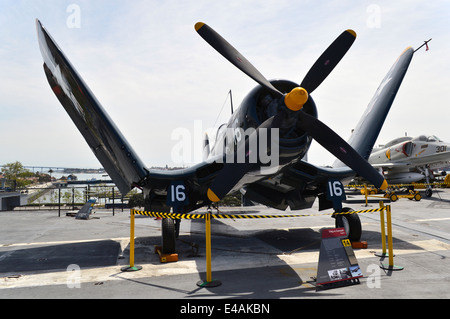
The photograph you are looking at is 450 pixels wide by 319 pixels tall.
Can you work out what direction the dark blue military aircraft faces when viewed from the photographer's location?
facing the viewer and to the right of the viewer

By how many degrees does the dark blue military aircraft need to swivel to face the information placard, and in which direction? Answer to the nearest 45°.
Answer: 0° — it already faces it
